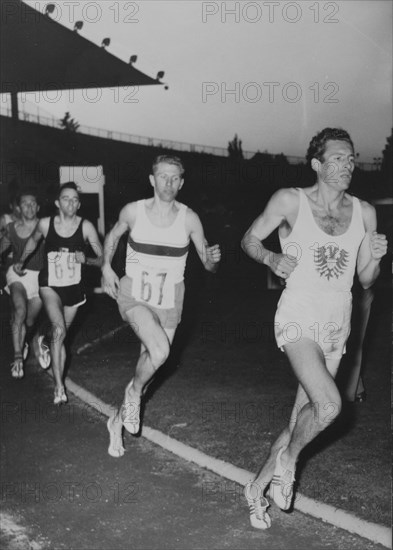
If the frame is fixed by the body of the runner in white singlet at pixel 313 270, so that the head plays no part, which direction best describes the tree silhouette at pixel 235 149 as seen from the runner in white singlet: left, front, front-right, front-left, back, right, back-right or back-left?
back-left

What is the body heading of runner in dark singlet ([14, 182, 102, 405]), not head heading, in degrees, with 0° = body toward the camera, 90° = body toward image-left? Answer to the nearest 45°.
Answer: approximately 0°

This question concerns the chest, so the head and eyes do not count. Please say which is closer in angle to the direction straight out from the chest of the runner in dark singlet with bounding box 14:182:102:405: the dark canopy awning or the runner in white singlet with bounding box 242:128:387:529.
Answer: the runner in white singlet

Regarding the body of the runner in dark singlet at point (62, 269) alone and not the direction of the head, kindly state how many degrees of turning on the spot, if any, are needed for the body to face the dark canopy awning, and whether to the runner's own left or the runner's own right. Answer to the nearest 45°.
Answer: approximately 180°

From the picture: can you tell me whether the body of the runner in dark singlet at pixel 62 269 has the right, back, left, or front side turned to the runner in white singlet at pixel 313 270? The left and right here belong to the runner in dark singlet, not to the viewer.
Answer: front

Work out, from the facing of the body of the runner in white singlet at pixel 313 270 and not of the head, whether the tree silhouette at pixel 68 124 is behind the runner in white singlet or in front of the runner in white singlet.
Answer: behind

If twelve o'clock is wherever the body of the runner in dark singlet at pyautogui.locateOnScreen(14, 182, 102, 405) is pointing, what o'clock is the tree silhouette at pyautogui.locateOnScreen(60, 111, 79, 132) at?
The tree silhouette is roughly at 6 o'clock from the runner in dark singlet.

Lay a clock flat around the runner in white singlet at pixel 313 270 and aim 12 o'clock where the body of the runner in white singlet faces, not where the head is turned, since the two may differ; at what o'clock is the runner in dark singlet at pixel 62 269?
The runner in dark singlet is roughly at 6 o'clock from the runner in white singlet.

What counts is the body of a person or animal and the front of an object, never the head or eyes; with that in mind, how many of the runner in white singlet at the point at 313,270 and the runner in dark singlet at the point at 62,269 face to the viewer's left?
0

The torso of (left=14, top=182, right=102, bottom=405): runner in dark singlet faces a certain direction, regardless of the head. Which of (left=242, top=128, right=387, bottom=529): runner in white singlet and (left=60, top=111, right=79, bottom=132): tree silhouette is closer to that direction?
the runner in white singlet

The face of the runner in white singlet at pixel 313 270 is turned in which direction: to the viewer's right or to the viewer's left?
to the viewer's right

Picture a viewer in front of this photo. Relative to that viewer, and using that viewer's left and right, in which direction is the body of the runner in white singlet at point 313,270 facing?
facing the viewer and to the right of the viewer
